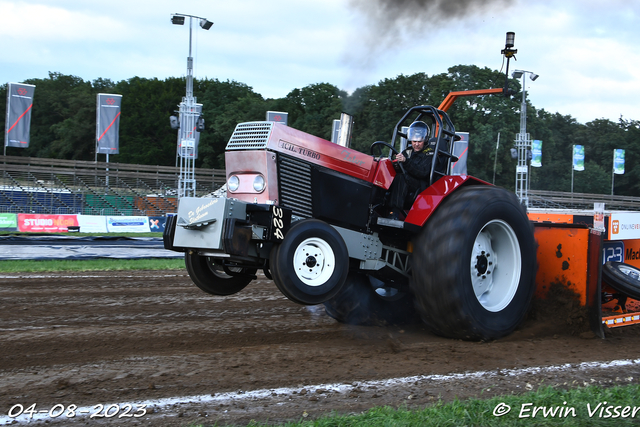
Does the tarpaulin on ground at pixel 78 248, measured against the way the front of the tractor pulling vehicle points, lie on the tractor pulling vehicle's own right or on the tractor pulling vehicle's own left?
on the tractor pulling vehicle's own right

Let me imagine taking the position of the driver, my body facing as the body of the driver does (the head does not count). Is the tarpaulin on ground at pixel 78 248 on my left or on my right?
on my right

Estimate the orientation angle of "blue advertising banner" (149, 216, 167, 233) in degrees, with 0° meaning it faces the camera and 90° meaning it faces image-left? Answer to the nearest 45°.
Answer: approximately 0°

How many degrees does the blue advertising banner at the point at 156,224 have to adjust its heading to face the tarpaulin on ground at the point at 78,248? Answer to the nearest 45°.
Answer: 0° — it already faces it

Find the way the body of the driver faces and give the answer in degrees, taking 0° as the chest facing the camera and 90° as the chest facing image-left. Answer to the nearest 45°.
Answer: approximately 45°

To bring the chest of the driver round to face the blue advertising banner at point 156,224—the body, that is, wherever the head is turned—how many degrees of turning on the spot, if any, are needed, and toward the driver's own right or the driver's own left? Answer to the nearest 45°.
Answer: approximately 90° to the driver's own right
